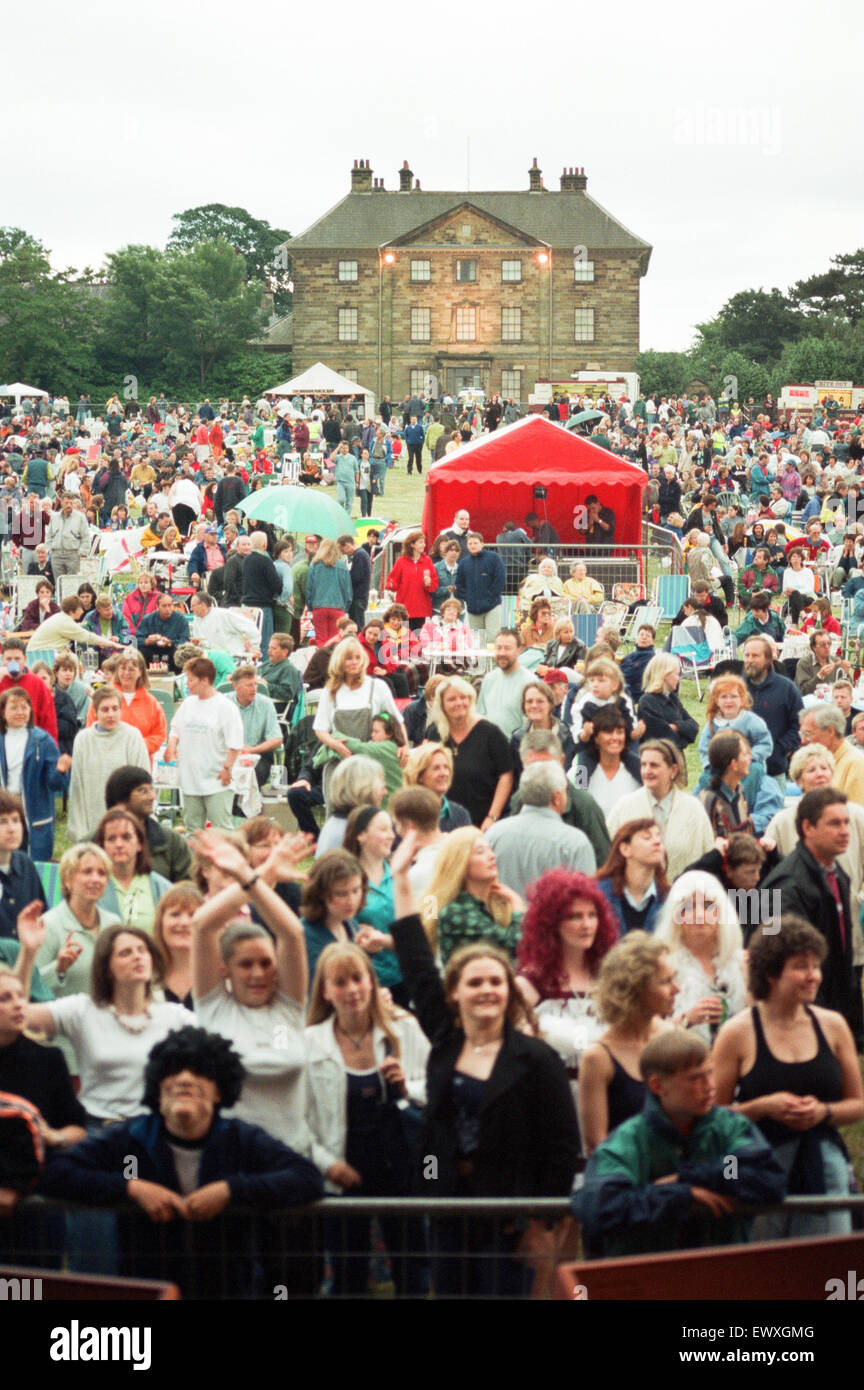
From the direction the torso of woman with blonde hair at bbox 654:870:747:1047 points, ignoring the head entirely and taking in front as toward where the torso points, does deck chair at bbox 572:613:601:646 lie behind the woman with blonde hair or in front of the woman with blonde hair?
behind

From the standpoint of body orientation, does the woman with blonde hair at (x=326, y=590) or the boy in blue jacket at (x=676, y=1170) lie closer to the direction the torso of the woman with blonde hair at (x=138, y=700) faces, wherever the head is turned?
the boy in blue jacket

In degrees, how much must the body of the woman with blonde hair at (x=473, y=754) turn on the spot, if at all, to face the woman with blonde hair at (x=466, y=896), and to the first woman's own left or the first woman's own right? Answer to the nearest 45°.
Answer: approximately 45° to the first woman's own left

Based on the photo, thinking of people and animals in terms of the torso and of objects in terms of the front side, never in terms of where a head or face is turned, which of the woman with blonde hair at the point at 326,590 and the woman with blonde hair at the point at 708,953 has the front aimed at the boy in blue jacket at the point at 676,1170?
the woman with blonde hair at the point at 708,953

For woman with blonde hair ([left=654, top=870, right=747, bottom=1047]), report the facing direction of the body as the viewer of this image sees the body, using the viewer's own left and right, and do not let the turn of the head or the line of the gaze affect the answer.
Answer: facing the viewer

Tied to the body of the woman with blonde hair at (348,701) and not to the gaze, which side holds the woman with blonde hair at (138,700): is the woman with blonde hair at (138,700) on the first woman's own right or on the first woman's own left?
on the first woman's own right
